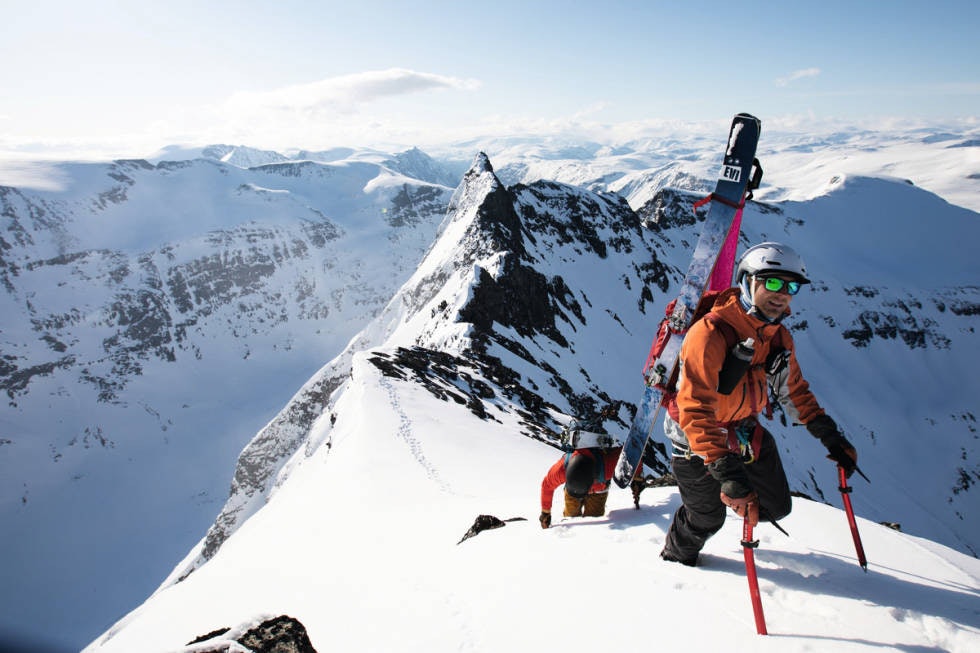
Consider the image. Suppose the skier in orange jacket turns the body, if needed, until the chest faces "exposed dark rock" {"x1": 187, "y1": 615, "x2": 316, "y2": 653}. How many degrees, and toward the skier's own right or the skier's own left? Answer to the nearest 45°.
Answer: approximately 90° to the skier's own right
